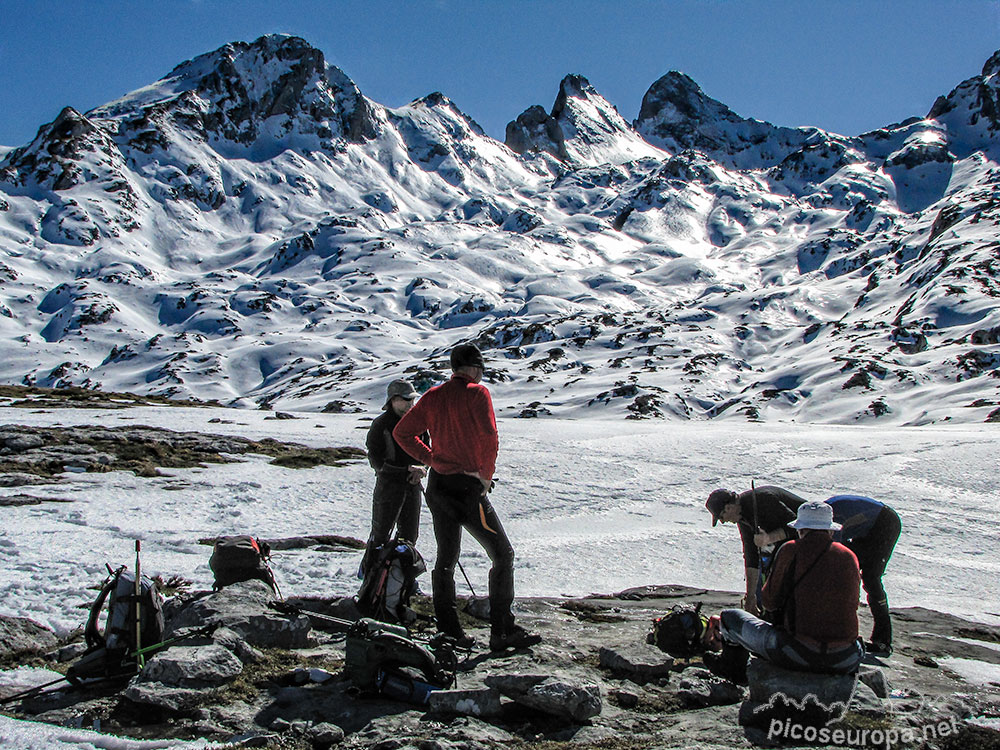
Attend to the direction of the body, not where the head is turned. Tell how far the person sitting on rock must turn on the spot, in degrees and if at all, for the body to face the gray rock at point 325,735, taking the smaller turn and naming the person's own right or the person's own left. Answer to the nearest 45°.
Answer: approximately 90° to the person's own left

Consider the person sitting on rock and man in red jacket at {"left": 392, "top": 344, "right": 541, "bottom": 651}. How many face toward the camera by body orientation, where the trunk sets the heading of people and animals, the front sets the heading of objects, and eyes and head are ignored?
0

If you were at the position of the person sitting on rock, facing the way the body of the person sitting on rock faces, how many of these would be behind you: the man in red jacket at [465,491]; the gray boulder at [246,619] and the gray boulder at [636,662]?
0

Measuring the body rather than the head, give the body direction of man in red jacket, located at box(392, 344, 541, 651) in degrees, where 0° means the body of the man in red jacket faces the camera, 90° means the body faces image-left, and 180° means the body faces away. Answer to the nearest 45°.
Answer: approximately 225°

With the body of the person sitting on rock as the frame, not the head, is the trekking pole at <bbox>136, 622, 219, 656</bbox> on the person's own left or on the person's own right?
on the person's own left

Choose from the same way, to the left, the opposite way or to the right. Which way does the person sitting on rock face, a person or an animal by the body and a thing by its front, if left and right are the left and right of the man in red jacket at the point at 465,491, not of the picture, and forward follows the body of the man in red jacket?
to the left

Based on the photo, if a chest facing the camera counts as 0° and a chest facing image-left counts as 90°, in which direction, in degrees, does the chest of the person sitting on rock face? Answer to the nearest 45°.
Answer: approximately 135°

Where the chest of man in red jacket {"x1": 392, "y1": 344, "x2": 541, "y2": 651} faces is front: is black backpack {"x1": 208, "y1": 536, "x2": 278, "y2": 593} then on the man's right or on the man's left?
on the man's left

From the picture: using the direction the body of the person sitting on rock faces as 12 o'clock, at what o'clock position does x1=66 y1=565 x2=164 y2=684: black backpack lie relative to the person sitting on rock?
The black backpack is roughly at 10 o'clock from the person sitting on rock.

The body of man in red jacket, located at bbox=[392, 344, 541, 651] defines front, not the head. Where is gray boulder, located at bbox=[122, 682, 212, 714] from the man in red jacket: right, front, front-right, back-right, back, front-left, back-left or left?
back

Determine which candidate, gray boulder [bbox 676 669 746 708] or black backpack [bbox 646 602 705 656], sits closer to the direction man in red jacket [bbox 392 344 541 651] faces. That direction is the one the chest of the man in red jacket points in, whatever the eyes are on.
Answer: the black backpack
